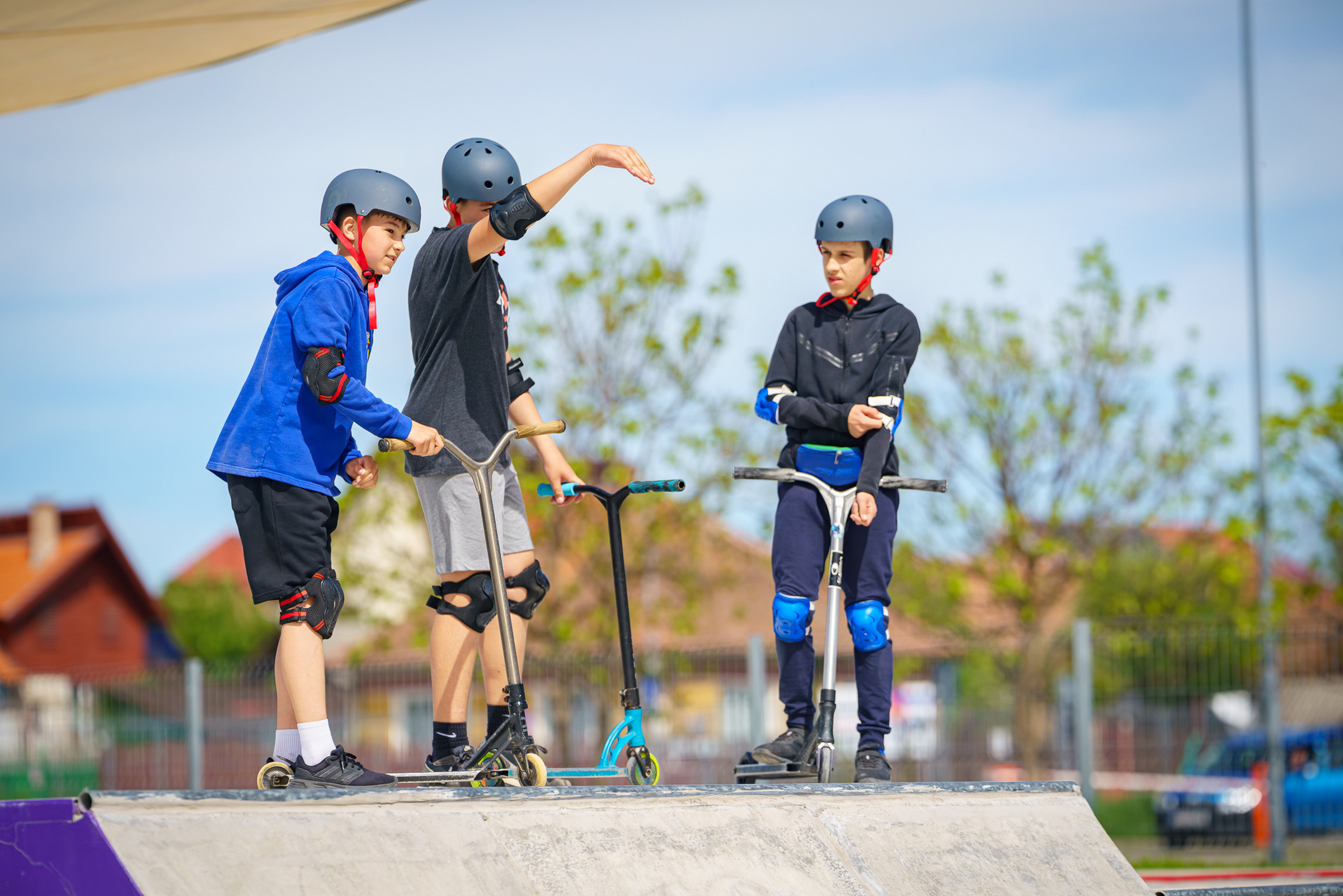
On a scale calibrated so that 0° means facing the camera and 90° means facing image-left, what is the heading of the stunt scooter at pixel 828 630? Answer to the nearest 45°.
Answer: approximately 315°

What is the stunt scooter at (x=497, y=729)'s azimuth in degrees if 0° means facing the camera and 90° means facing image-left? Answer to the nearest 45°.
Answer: approximately 270°

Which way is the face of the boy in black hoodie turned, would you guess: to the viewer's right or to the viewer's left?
to the viewer's left

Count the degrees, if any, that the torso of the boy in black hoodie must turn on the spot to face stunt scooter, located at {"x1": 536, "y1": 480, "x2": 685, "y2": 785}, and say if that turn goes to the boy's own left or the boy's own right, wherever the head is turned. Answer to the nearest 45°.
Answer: approximately 45° to the boy's own right

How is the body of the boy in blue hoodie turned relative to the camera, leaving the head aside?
to the viewer's right

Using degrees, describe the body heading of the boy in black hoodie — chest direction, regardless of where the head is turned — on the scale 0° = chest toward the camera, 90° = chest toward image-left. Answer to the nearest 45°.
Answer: approximately 0°

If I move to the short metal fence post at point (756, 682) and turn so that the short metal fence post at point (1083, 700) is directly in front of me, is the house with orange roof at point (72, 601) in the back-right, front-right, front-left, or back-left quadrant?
back-left

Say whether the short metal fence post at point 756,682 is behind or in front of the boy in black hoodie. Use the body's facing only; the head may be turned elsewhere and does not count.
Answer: behind

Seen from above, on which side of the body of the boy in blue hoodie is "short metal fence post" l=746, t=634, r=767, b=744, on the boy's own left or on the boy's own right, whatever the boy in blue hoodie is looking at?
on the boy's own left

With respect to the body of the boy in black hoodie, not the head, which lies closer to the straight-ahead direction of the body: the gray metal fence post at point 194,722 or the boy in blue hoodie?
the boy in blue hoodie

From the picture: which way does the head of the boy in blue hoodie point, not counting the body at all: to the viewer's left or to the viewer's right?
to the viewer's right

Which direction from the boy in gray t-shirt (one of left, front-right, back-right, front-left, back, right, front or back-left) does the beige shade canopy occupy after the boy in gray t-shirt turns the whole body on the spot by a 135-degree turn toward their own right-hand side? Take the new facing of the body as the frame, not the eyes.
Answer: right

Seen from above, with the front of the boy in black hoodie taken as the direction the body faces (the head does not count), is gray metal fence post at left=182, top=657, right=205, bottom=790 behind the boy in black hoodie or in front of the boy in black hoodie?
behind
